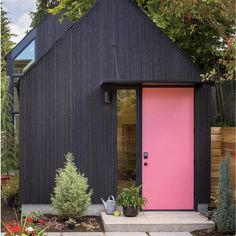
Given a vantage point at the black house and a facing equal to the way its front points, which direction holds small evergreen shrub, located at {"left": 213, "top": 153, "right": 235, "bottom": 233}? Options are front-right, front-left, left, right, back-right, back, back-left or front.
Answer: front-left

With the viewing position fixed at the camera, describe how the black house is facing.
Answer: facing the viewer

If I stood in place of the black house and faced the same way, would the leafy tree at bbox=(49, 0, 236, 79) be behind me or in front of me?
behind

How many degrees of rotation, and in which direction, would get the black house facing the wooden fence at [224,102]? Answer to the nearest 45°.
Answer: approximately 135° to its left

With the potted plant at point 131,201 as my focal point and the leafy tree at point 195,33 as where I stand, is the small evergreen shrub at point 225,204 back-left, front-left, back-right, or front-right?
front-left
